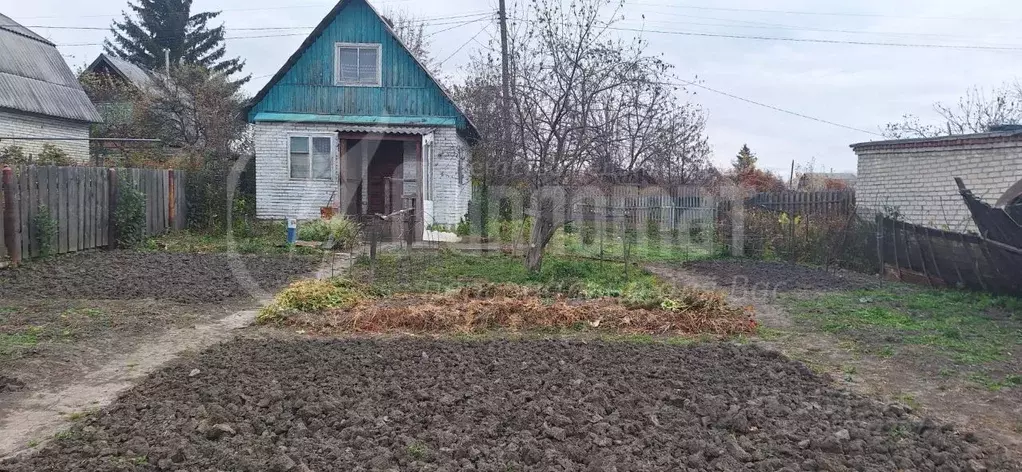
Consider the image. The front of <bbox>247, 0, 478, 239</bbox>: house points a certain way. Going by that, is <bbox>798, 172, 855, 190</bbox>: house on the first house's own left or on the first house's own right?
on the first house's own left

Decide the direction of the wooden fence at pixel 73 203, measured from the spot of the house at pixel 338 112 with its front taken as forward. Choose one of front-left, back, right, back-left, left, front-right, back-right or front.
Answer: front-right

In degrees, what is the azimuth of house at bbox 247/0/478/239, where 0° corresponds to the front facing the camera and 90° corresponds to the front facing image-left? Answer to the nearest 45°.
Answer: approximately 0°

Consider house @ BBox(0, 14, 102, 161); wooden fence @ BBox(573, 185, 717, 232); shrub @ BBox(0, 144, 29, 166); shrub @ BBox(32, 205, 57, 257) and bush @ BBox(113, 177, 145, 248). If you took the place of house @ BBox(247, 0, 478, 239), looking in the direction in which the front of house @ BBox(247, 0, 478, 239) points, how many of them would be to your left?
1

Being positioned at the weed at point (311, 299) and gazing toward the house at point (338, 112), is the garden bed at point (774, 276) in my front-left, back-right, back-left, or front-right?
front-right

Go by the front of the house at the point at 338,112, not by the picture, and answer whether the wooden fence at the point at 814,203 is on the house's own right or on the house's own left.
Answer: on the house's own left

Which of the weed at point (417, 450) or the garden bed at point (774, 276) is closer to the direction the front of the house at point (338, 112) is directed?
the weed

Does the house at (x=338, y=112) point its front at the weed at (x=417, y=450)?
yes

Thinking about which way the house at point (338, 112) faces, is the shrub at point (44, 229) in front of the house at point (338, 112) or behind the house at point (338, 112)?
in front

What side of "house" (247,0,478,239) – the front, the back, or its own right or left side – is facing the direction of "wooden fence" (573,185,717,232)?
left

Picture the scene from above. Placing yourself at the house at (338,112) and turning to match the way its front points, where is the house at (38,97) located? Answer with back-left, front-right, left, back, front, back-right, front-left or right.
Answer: back-right

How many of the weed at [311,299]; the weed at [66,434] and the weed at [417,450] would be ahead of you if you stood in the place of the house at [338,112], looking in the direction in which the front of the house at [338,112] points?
3

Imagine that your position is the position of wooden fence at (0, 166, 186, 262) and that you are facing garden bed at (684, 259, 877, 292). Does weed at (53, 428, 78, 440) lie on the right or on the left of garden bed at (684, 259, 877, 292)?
right

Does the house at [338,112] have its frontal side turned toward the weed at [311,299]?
yes

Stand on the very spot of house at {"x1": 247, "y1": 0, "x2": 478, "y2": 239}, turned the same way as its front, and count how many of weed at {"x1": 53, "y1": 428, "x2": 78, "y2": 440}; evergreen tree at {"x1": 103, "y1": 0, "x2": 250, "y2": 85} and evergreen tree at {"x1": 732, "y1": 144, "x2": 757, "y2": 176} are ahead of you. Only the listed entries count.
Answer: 1

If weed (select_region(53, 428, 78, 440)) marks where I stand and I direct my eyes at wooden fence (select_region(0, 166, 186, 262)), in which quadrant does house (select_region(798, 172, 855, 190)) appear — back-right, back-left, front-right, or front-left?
front-right
